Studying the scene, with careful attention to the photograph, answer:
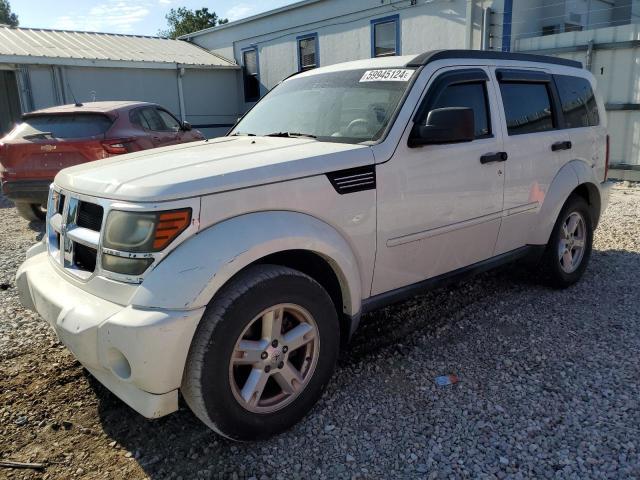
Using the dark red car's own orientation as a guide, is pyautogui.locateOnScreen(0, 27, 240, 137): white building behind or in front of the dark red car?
in front

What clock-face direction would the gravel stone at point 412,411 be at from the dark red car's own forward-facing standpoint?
The gravel stone is roughly at 4 o'clock from the dark red car.

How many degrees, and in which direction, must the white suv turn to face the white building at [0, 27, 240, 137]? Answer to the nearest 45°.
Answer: approximately 135° to its right

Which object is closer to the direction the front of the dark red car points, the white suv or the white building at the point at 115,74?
the white building

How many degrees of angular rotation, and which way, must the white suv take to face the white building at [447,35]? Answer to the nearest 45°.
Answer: approximately 135° to its right

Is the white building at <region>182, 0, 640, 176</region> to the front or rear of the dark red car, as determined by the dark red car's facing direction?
to the front

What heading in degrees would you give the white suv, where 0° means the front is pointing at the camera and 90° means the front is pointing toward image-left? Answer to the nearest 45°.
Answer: approximately 45°

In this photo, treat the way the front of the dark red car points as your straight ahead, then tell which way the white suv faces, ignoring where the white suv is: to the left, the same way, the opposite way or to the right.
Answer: the opposite way

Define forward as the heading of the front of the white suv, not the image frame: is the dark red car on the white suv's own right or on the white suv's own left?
on the white suv's own right

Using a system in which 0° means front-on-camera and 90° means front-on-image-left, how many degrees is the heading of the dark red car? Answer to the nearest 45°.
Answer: approximately 225°
